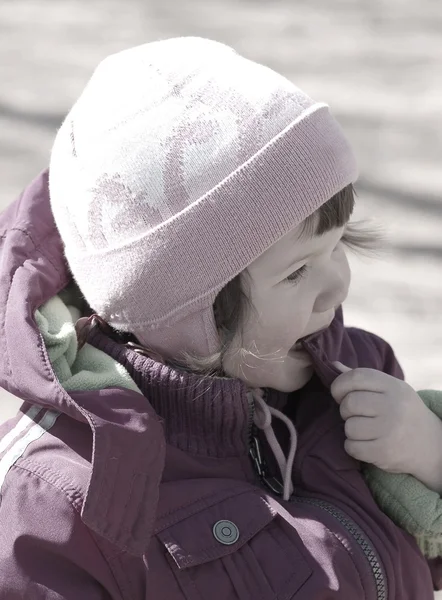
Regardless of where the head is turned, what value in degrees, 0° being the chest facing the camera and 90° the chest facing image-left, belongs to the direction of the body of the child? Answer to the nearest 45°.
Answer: approximately 315°

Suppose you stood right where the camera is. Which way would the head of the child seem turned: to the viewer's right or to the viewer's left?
to the viewer's right
